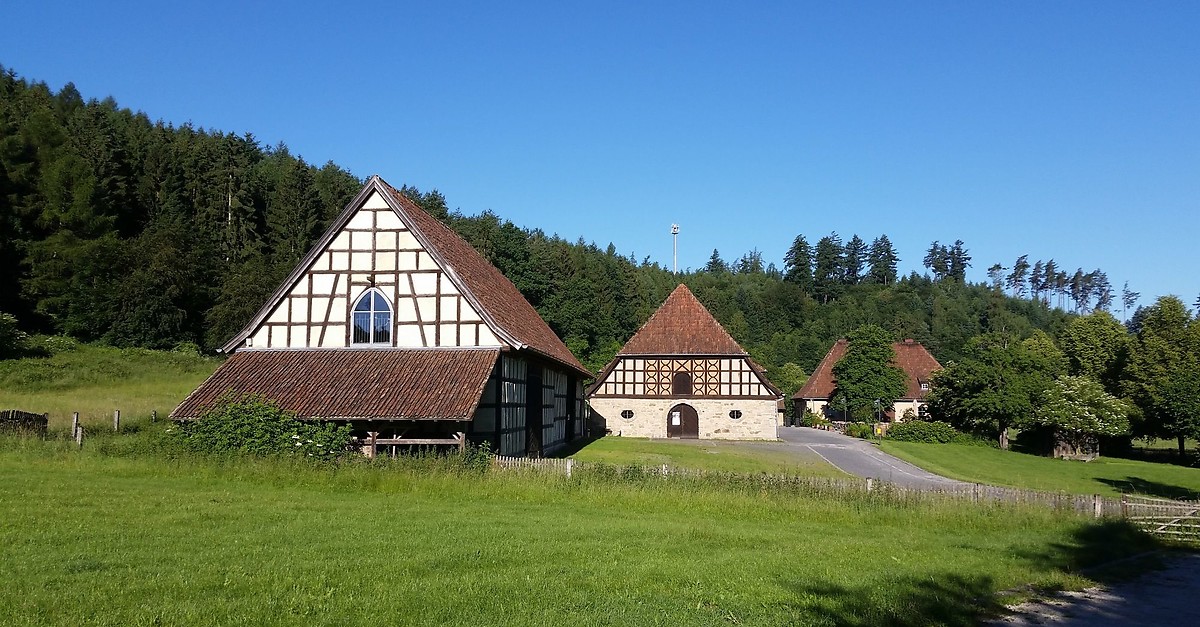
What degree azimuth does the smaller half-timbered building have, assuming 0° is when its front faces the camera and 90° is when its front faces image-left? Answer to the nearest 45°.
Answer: approximately 0°

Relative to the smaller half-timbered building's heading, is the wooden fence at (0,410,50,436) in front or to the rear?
in front

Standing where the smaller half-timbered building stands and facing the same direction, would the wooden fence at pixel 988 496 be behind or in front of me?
in front

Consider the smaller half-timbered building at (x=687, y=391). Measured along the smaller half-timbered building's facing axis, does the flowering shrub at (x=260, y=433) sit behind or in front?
in front
